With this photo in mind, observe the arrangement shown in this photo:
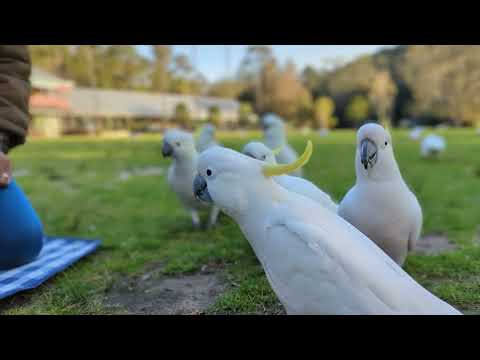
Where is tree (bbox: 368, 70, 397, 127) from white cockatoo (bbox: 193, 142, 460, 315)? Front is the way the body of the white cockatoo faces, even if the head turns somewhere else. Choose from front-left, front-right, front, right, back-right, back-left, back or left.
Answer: right

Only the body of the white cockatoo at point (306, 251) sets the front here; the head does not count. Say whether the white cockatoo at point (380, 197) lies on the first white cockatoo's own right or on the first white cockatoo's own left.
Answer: on the first white cockatoo's own right

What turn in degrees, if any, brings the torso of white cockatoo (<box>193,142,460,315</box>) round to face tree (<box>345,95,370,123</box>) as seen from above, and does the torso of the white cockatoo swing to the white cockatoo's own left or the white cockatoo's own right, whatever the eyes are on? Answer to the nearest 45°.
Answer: approximately 90° to the white cockatoo's own right

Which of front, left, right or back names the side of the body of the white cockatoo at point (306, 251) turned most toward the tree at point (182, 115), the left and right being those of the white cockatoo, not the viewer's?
right

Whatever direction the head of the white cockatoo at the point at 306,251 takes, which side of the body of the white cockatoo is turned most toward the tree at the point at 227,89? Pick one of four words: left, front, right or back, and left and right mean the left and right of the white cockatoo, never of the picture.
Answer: right

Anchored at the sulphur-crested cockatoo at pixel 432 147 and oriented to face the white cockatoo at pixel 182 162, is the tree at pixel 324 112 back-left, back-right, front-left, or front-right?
back-right

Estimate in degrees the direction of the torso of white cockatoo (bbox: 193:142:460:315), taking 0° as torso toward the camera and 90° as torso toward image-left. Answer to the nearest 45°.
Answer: approximately 90°

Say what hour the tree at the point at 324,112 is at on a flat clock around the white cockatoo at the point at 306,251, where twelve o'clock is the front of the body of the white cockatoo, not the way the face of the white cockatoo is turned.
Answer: The tree is roughly at 3 o'clock from the white cockatoo.
